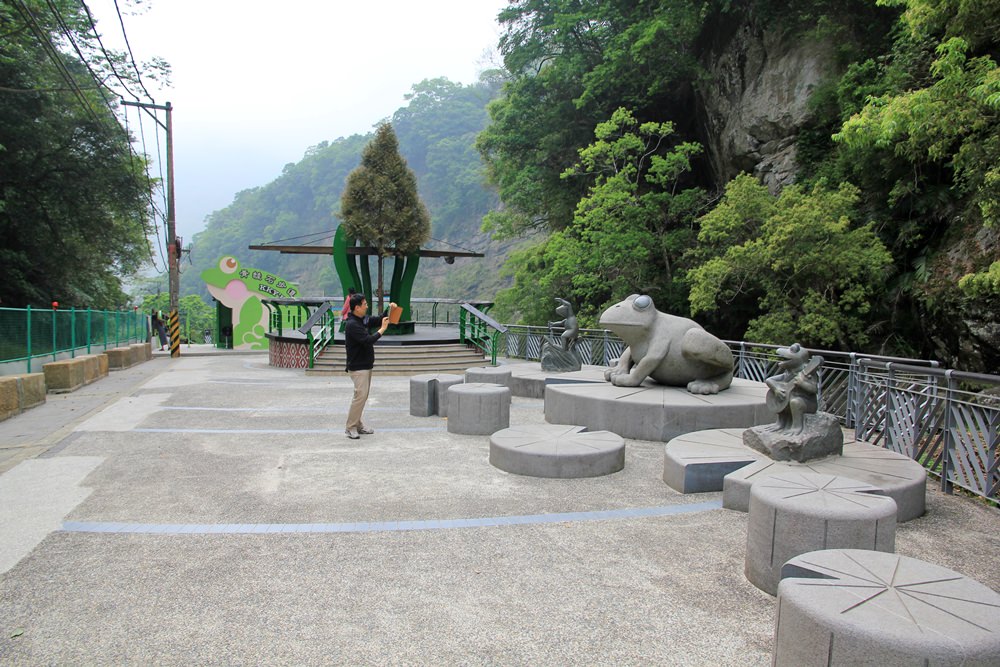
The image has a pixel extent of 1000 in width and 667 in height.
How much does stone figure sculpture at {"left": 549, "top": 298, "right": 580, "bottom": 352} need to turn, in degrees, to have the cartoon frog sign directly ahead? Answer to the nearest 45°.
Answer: approximately 45° to its right

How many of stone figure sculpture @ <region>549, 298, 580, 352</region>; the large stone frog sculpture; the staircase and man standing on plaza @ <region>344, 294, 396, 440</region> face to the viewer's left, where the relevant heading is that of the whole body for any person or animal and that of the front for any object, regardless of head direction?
2

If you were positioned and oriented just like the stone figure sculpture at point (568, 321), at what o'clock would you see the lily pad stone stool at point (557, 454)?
The lily pad stone stool is roughly at 9 o'clock from the stone figure sculpture.

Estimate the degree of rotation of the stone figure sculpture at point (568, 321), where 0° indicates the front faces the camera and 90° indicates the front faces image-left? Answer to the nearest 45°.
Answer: approximately 90°

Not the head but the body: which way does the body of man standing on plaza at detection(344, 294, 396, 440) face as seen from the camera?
to the viewer's right

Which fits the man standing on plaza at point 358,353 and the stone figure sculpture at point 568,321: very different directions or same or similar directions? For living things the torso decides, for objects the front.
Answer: very different directions

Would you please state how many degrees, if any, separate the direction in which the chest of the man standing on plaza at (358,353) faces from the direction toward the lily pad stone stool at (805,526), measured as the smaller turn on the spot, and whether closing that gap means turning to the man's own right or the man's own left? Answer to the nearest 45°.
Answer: approximately 45° to the man's own right

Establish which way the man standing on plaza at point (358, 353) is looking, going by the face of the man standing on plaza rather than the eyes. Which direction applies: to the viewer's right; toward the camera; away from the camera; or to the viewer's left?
to the viewer's right

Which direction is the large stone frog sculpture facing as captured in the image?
to the viewer's left

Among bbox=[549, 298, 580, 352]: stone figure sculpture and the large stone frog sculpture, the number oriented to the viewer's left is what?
2

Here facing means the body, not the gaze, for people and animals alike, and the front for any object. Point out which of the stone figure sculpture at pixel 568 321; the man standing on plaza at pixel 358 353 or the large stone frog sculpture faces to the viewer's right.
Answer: the man standing on plaza

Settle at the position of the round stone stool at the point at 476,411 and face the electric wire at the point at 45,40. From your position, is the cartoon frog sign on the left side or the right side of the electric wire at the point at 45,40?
right

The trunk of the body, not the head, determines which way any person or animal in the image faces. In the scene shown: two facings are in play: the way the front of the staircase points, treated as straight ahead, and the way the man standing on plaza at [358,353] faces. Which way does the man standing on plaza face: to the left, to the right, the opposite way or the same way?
to the left
